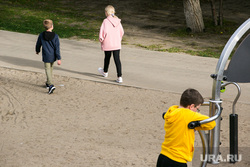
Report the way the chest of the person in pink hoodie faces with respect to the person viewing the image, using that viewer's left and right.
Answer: facing away from the viewer and to the left of the viewer

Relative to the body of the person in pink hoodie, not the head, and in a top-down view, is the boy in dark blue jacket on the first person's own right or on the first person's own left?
on the first person's own left

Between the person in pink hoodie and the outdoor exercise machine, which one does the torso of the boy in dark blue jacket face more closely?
the person in pink hoodie

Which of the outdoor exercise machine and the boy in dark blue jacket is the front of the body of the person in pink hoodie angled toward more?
the boy in dark blue jacket

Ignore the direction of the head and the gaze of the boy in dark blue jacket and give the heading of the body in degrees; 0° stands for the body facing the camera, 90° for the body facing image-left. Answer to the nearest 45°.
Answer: approximately 180°

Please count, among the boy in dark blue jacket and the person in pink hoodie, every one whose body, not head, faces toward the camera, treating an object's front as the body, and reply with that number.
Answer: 0

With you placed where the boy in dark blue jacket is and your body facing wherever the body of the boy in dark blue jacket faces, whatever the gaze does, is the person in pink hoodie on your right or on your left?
on your right

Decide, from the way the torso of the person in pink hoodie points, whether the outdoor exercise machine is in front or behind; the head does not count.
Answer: behind

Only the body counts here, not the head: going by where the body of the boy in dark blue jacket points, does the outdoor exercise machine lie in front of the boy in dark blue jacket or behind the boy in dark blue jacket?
behind
